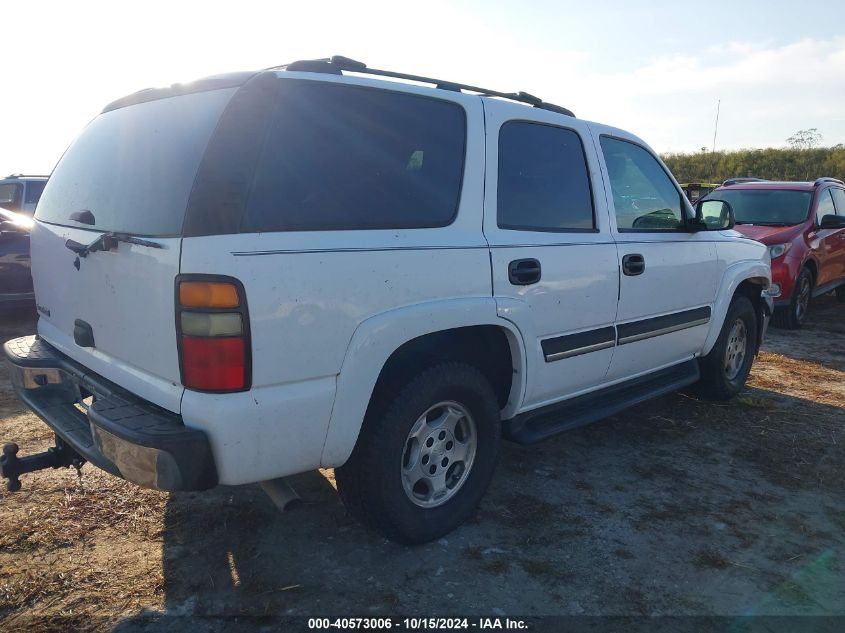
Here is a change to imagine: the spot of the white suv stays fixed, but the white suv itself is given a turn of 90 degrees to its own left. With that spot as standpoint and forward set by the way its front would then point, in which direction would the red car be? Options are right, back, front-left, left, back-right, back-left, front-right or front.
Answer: right

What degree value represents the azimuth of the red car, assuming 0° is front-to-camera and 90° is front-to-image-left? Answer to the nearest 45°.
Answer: approximately 45°

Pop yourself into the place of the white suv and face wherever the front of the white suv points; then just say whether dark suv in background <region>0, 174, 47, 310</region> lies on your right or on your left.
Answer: on your left

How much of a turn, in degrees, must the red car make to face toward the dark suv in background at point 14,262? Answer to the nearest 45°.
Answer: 0° — it already faces it

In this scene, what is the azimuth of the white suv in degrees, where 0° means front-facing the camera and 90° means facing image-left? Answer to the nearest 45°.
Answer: approximately 225°
